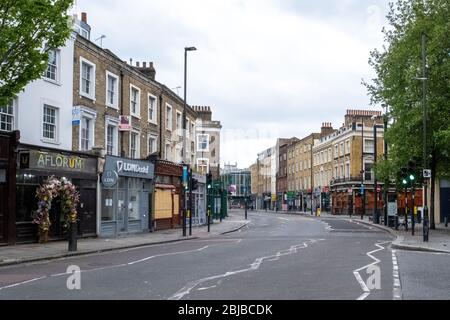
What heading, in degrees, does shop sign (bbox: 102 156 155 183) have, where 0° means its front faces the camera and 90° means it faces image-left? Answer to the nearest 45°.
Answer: approximately 315°

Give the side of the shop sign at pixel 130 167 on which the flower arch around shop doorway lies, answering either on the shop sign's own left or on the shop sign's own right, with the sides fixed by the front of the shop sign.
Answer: on the shop sign's own right

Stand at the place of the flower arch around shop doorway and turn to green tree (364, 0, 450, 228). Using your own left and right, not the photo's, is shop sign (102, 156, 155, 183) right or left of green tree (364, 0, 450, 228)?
left

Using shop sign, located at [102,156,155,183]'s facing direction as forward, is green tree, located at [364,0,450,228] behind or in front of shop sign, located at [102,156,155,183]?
in front

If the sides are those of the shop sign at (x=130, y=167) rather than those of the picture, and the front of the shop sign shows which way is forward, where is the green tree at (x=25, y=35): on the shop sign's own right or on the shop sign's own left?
on the shop sign's own right

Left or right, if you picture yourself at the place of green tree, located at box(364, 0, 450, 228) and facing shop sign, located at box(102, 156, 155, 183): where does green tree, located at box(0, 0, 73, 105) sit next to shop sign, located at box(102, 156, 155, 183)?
left
